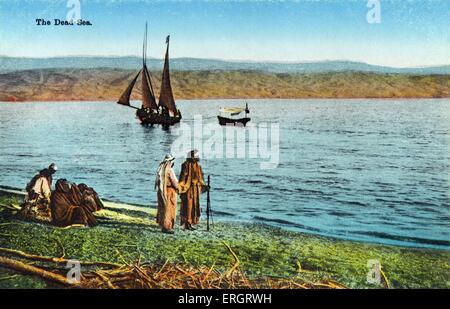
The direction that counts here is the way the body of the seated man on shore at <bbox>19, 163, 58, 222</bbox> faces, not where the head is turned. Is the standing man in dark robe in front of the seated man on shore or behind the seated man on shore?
in front

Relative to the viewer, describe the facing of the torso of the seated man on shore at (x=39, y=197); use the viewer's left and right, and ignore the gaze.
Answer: facing to the right of the viewer
